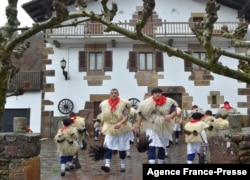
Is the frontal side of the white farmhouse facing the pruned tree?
yes

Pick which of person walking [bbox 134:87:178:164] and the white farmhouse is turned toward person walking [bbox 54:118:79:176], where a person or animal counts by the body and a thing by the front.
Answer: the white farmhouse

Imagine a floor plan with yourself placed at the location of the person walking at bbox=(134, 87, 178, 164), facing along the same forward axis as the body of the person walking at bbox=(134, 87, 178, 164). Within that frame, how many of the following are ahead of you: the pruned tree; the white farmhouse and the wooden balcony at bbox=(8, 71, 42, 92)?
1

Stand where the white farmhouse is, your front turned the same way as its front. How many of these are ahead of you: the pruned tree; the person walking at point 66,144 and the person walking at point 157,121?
3

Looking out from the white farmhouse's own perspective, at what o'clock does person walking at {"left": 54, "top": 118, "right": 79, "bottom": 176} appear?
The person walking is roughly at 12 o'clock from the white farmhouse.

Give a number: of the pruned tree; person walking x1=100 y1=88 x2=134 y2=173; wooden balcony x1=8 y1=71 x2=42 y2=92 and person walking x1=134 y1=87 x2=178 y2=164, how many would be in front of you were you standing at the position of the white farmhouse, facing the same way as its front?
3

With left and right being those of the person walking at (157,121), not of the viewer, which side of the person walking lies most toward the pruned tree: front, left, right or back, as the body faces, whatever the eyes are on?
front

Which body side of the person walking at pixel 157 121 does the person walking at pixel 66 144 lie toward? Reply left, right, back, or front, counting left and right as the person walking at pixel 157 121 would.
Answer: right

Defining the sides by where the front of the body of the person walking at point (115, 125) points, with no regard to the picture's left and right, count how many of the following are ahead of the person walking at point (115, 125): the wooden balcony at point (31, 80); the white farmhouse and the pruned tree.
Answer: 1

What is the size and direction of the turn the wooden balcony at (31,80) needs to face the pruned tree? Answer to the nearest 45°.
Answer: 0° — it already faces it

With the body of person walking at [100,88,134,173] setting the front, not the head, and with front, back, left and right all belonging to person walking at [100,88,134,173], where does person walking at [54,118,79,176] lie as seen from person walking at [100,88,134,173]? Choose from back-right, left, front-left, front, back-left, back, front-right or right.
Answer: right
